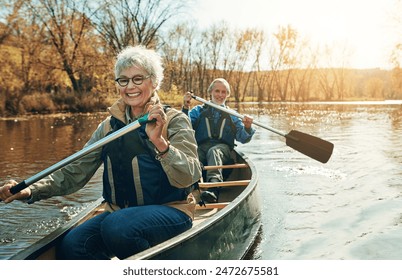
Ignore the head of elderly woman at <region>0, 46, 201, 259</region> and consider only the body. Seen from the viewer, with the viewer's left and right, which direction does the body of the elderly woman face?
facing the viewer and to the left of the viewer

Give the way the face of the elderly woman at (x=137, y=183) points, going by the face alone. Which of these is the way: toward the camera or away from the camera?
toward the camera
